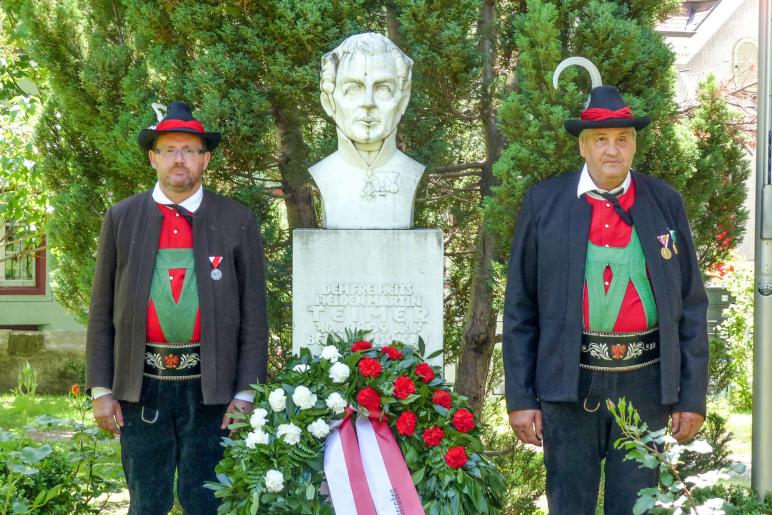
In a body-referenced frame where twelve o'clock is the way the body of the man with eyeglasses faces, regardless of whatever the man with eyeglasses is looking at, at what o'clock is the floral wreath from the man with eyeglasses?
The floral wreath is roughly at 10 o'clock from the man with eyeglasses.

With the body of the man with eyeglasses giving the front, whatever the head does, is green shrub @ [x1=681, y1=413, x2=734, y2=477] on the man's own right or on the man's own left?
on the man's own left

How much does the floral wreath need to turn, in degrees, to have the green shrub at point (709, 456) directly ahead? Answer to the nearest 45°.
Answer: approximately 135° to its left

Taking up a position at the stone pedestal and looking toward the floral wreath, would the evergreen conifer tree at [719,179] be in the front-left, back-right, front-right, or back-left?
back-left

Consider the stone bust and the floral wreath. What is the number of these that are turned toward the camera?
2

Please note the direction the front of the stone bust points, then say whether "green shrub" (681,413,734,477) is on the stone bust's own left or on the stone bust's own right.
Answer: on the stone bust's own left

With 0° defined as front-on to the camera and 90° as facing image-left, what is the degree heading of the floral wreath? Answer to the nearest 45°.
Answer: approximately 0°

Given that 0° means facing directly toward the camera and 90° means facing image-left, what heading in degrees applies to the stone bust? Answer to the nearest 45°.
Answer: approximately 0°
